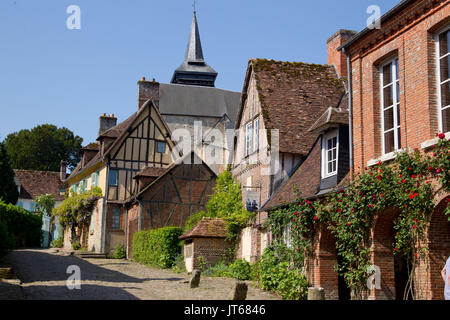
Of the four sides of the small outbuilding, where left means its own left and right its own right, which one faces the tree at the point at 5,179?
right

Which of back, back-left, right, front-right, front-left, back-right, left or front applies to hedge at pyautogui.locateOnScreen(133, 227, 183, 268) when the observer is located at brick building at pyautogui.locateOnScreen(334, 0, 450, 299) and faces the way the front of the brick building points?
right

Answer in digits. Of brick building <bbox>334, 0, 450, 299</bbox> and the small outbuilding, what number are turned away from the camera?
0

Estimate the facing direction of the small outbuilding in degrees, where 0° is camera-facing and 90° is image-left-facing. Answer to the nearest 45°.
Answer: approximately 45°

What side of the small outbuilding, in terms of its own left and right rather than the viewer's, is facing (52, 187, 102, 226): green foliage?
right

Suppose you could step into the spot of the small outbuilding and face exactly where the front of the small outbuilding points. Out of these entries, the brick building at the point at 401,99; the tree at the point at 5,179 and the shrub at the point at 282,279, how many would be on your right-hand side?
1

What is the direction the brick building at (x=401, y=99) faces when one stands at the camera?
facing the viewer and to the left of the viewer

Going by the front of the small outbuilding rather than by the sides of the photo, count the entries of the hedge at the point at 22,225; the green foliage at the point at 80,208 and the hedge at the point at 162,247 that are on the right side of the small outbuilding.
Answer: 3

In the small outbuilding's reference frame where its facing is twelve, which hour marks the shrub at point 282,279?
The shrub is roughly at 10 o'clock from the small outbuilding.

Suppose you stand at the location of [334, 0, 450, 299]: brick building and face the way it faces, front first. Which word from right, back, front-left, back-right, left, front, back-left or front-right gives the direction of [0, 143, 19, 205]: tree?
right
